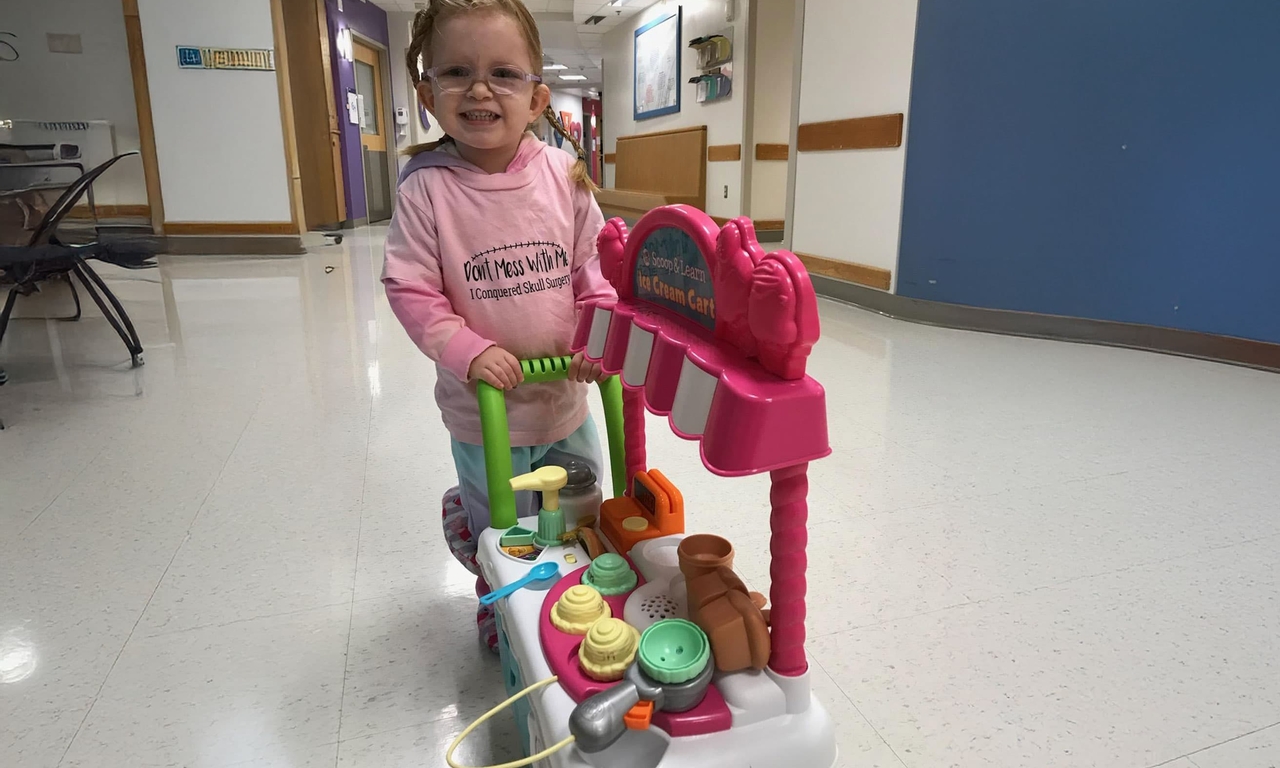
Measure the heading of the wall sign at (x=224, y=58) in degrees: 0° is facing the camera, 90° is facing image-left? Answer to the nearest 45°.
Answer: approximately 0°

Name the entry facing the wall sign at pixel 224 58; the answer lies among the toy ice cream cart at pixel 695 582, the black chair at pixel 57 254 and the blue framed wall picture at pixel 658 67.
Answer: the blue framed wall picture

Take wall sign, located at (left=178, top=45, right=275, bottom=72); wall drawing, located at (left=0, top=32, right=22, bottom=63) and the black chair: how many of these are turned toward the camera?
2

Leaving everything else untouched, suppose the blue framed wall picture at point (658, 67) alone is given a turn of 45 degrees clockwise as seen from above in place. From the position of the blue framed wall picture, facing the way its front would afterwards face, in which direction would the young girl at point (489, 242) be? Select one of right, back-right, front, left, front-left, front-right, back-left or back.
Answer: left

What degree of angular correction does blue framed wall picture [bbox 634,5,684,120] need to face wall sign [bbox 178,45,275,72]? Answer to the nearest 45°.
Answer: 0° — it already faces it

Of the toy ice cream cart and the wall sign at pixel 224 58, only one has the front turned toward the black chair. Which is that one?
the wall sign

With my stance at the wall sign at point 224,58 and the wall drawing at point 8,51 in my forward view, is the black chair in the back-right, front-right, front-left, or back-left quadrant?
back-left
